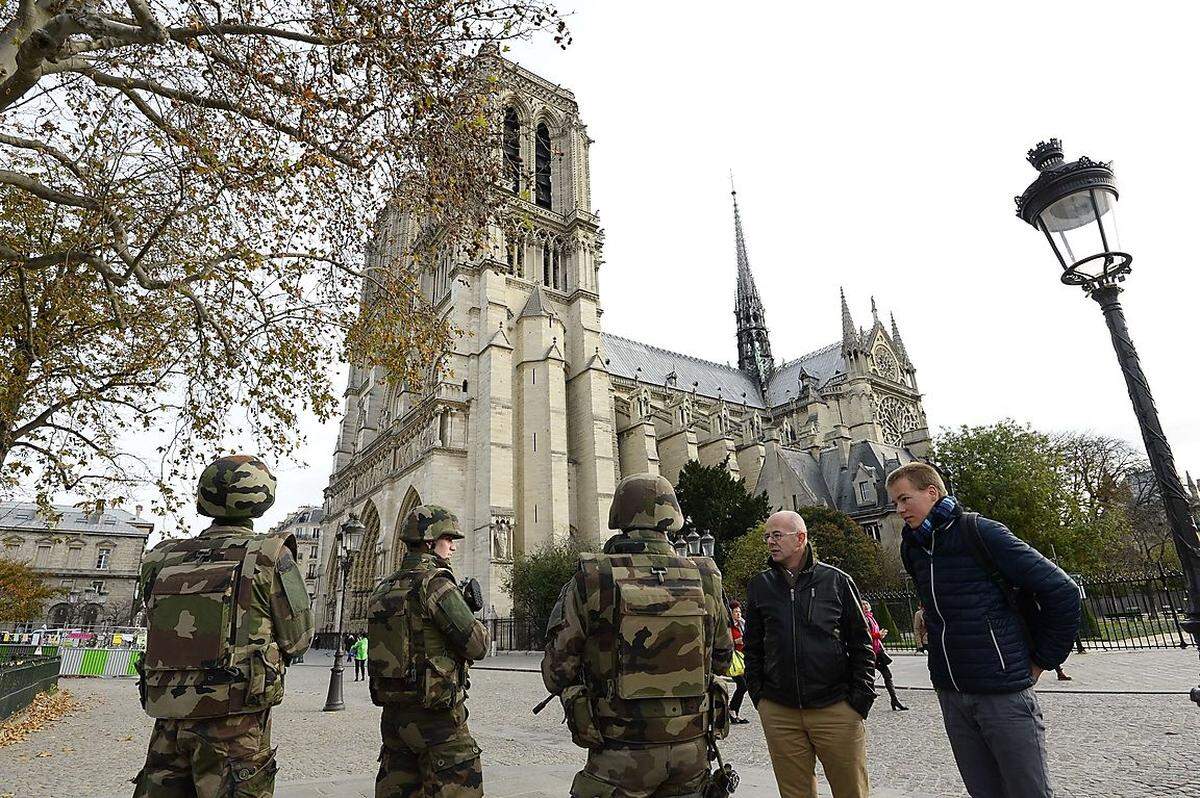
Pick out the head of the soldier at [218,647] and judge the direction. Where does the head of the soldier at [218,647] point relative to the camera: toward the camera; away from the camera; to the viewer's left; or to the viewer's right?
away from the camera

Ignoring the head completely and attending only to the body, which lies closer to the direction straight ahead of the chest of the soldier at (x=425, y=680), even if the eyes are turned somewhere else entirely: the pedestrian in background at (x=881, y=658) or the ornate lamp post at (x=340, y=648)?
the pedestrian in background

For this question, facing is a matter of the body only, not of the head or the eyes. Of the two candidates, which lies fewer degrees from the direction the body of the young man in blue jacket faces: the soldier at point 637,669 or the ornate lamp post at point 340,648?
the soldier

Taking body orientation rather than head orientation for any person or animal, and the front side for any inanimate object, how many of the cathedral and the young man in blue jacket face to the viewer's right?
0

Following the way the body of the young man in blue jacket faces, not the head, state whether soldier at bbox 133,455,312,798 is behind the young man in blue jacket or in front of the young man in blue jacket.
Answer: in front

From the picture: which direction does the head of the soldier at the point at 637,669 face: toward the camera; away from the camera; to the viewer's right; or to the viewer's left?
away from the camera

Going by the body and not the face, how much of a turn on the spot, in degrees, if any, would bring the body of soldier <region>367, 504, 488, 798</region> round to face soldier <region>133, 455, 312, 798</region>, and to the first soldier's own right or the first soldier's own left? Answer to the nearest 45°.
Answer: approximately 180°

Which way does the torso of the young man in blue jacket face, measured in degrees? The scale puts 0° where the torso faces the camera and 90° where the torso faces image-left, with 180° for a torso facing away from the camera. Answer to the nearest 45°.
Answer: approximately 45°

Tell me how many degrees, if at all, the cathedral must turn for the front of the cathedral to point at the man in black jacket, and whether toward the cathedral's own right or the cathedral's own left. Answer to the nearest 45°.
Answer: approximately 45° to the cathedral's own left

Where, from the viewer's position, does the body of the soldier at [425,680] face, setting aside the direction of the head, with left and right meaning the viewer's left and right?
facing away from the viewer and to the right of the viewer

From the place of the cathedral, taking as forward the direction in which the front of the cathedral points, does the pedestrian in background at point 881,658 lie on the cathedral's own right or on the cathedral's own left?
on the cathedral's own left

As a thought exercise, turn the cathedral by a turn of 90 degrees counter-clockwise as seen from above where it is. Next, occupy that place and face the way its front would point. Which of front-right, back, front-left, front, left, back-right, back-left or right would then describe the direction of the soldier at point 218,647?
front-right

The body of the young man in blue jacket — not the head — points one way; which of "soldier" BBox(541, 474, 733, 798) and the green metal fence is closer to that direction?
the soldier

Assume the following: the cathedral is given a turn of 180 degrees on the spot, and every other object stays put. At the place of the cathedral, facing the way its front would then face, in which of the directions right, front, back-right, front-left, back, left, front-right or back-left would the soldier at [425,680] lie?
back-right
